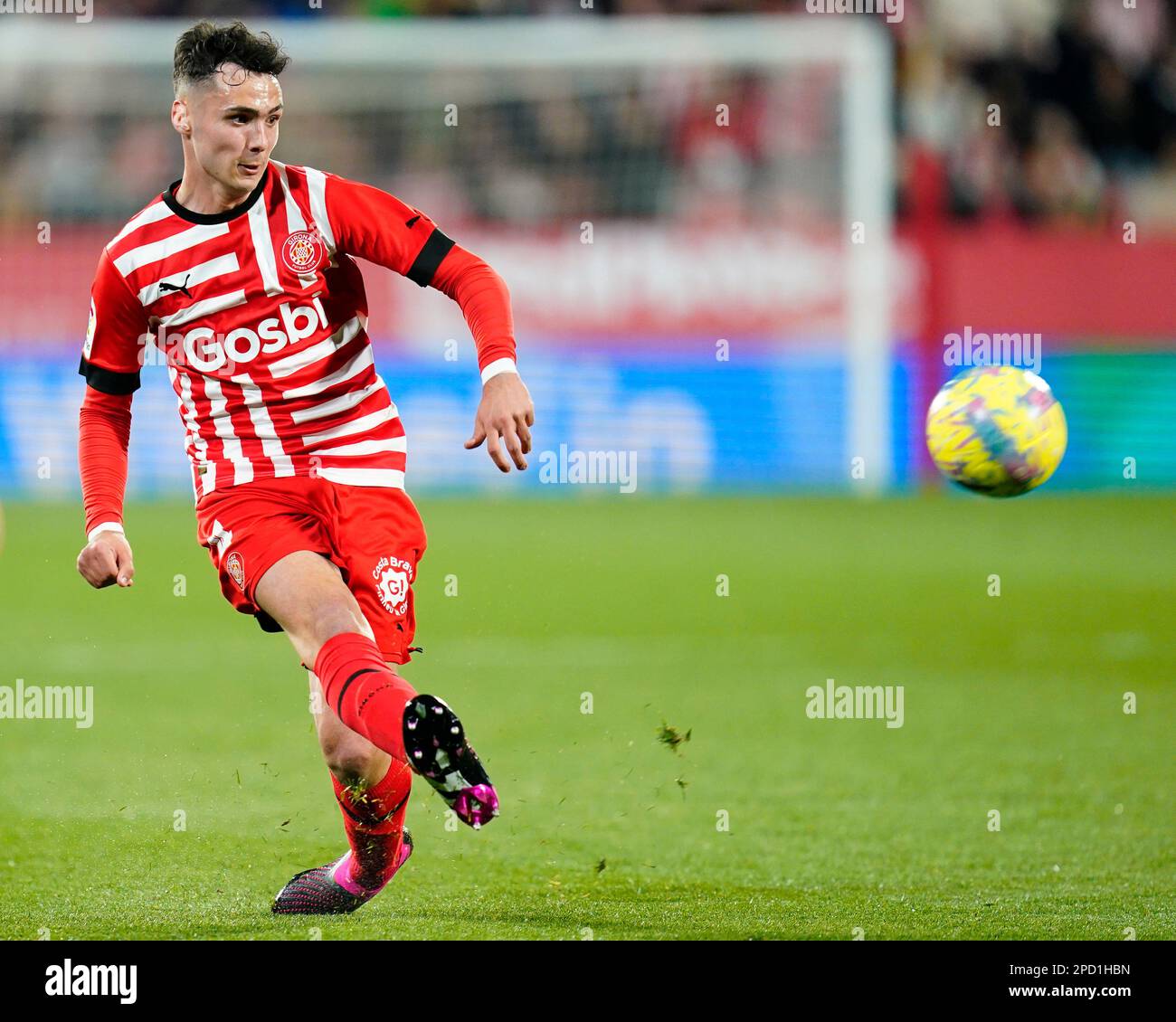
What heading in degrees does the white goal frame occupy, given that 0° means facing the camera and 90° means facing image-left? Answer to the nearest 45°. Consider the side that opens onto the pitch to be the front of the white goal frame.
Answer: approximately 0°

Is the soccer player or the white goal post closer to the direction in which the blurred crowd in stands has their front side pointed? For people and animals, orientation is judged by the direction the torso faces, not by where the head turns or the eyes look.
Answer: the soccer player

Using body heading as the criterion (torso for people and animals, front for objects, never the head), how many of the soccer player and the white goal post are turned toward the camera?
2

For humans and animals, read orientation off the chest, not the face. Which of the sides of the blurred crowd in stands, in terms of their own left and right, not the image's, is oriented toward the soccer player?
front

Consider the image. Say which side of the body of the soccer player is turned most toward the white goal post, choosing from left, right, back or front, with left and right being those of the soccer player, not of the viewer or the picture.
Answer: back

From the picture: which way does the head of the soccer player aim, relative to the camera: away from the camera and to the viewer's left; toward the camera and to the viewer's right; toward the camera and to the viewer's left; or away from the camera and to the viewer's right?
toward the camera and to the viewer's right
